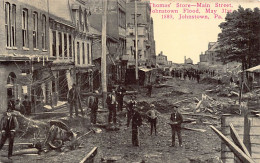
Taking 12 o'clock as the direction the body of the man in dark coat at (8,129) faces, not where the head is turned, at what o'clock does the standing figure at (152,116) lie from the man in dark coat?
The standing figure is roughly at 9 o'clock from the man in dark coat.

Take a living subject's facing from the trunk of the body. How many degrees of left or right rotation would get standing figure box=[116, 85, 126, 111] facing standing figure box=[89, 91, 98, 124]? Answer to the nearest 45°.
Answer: approximately 45° to its right

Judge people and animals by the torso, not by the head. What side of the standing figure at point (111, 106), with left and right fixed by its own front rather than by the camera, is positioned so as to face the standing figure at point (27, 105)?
right

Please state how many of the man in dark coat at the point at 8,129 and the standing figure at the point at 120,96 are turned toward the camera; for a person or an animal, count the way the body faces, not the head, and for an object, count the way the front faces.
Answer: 2

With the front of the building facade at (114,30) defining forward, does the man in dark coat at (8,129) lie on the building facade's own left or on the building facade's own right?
on the building facade's own right

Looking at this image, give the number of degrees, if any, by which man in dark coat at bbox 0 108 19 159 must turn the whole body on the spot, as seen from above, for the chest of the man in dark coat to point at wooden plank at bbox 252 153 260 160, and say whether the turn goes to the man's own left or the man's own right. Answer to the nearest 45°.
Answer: approximately 90° to the man's own left

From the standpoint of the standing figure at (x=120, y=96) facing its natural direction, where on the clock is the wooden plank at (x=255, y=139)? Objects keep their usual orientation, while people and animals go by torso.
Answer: The wooden plank is roughly at 10 o'clock from the standing figure.
